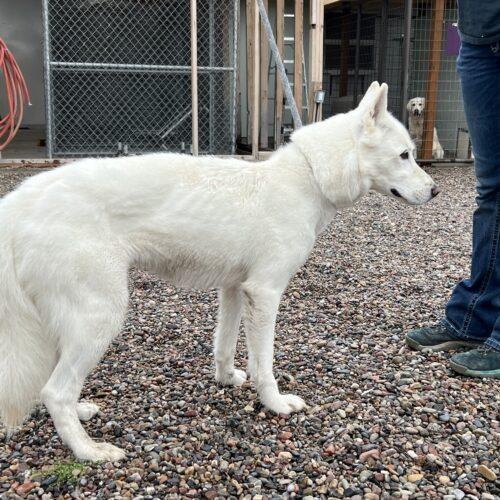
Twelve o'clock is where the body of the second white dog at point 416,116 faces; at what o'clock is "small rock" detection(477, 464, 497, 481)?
The small rock is roughly at 12 o'clock from the second white dog.

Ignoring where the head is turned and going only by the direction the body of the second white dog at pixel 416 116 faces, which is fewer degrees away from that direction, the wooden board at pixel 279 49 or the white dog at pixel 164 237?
the white dog

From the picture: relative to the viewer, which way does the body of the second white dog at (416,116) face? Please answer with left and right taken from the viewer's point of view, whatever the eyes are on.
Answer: facing the viewer

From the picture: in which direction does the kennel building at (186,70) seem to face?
toward the camera

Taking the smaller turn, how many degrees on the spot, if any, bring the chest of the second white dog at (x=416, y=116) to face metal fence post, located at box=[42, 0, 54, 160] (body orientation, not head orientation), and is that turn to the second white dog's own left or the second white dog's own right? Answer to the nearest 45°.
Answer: approximately 45° to the second white dog's own right

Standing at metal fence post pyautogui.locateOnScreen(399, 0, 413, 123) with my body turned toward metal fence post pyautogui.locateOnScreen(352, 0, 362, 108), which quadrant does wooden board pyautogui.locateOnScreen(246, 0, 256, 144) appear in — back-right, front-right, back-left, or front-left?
front-left

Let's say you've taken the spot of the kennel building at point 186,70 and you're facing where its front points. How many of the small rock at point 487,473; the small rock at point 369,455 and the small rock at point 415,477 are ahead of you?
3

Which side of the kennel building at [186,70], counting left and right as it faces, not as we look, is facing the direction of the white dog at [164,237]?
front

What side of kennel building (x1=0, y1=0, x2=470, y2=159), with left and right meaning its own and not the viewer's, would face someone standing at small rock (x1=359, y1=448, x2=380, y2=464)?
front
